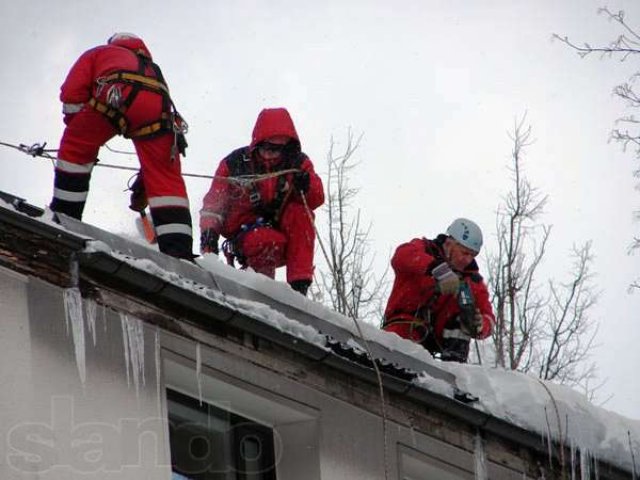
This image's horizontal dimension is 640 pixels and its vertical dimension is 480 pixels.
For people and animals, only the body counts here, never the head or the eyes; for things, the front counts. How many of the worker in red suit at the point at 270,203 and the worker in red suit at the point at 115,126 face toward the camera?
1

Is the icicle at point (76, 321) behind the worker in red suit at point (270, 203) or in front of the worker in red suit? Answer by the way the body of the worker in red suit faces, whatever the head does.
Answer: in front

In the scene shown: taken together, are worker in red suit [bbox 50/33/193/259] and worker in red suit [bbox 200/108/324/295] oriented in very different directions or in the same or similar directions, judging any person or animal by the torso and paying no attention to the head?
very different directions

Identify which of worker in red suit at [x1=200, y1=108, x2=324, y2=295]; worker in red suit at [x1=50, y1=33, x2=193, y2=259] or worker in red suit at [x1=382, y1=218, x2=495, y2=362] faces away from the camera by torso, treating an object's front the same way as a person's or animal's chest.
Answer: worker in red suit at [x1=50, y1=33, x2=193, y2=259]

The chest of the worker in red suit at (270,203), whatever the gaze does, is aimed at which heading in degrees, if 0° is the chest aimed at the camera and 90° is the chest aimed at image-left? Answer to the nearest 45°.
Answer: approximately 0°

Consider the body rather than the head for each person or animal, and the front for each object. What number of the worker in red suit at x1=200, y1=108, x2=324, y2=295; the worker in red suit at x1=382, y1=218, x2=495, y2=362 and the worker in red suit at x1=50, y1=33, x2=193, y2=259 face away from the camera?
1

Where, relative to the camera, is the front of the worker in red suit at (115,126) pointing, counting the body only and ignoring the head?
away from the camera

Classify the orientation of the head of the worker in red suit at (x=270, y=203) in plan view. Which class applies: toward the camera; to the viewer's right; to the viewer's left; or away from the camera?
toward the camera

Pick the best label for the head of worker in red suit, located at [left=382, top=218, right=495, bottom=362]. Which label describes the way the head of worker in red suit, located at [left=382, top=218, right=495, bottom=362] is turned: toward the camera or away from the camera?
toward the camera

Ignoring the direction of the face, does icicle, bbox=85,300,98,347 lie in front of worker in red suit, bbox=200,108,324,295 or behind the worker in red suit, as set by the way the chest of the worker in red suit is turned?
in front
